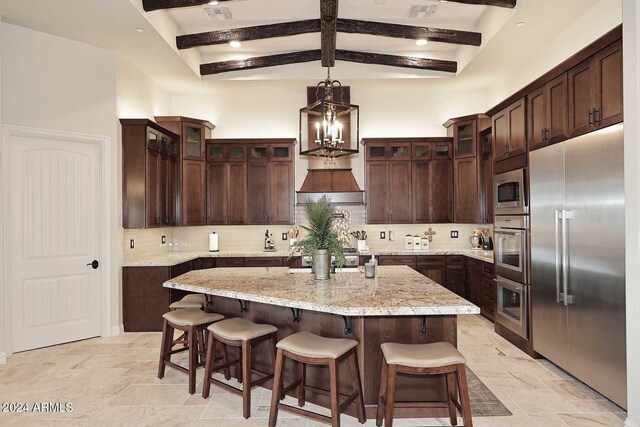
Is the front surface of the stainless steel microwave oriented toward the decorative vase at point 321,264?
yes

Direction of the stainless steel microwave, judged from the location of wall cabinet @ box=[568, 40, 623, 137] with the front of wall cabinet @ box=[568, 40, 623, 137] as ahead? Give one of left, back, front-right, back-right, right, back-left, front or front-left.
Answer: right

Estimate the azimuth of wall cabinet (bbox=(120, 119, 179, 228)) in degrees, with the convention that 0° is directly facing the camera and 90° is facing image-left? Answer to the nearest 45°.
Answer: approximately 315°

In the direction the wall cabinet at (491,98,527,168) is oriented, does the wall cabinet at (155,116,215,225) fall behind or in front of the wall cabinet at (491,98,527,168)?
in front

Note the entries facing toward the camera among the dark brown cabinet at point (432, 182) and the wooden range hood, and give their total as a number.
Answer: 2

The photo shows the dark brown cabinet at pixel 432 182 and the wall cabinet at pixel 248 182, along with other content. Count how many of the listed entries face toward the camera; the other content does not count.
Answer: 2

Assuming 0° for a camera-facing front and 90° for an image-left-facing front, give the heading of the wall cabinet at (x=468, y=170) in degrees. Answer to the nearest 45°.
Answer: approximately 45°

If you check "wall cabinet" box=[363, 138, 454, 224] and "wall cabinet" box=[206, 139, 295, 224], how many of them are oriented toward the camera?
2

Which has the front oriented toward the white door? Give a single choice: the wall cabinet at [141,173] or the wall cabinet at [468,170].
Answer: the wall cabinet at [468,170]

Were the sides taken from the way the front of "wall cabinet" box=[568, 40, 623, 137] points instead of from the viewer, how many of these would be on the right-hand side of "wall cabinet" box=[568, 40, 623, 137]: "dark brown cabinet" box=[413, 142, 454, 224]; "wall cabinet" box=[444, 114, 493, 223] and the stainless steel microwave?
3

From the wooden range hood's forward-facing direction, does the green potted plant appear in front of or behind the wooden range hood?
in front
